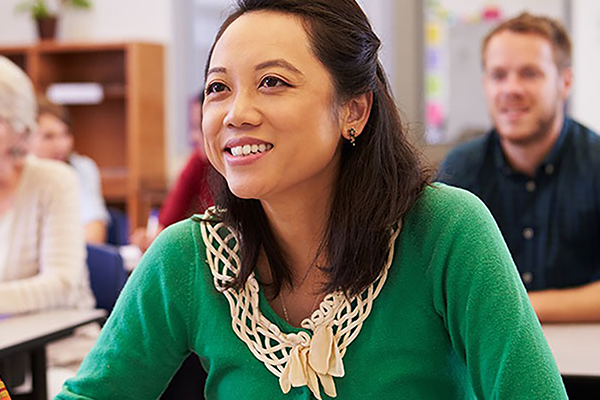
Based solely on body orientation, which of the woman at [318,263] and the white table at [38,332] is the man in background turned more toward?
the woman

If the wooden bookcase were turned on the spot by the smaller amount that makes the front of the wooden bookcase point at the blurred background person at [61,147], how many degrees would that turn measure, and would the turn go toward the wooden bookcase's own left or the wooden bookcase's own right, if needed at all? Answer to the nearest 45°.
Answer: approximately 45° to the wooden bookcase's own left

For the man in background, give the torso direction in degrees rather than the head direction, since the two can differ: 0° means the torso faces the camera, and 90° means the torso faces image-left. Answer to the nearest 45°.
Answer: approximately 0°

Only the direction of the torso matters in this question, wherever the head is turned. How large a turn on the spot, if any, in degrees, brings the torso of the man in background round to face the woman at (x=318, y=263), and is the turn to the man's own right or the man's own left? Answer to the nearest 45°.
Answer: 0° — they already face them

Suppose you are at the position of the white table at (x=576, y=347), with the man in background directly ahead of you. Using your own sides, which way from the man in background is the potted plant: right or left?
left

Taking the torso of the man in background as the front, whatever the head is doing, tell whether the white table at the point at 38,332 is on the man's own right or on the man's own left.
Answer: on the man's own right

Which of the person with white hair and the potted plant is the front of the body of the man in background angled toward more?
the person with white hair
